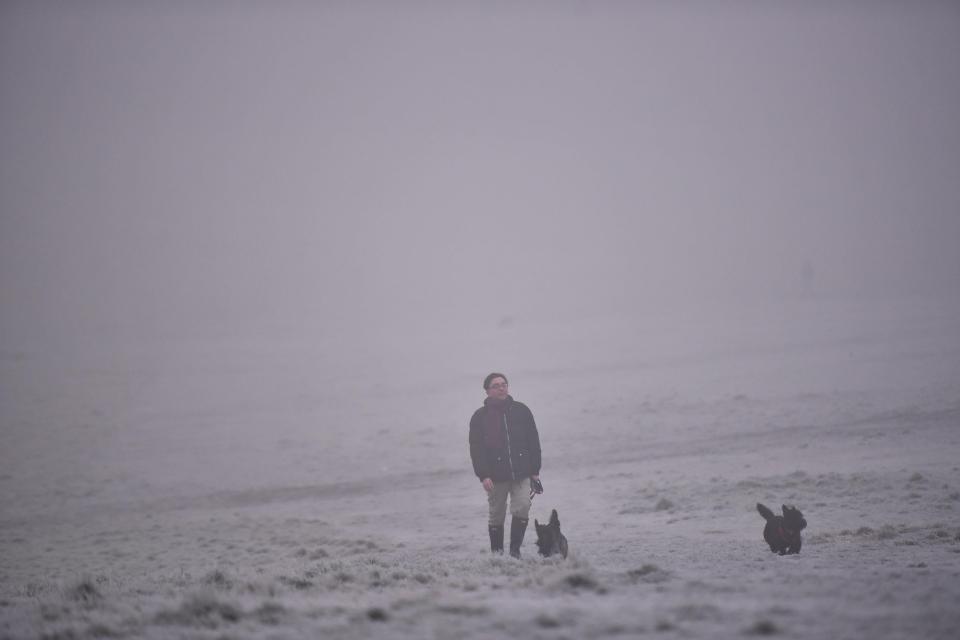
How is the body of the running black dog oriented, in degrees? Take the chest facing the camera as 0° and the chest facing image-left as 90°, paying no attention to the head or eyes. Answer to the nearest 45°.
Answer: approximately 315°

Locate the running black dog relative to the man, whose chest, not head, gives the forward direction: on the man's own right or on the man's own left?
on the man's own left

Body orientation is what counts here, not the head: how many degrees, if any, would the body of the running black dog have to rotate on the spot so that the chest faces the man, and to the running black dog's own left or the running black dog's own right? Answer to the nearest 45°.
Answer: approximately 135° to the running black dog's own right

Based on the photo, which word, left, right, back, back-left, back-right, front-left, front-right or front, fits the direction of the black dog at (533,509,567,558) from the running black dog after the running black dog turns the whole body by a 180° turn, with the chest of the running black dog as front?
front-left
